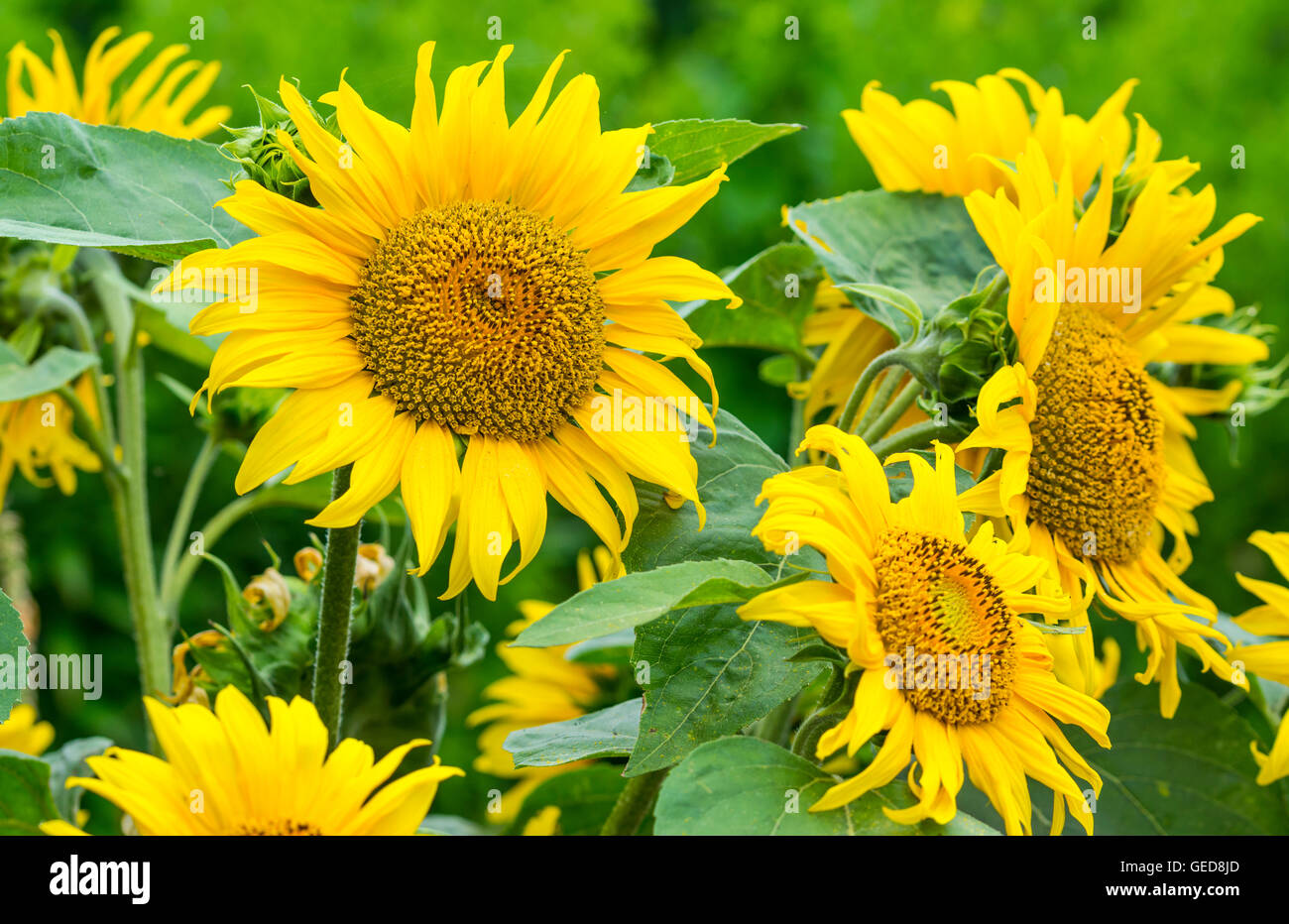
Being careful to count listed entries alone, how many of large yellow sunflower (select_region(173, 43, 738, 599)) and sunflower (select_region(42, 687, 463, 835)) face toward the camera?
2

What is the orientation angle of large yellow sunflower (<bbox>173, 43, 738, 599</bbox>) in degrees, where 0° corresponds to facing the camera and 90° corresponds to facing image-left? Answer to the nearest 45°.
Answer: approximately 0°
